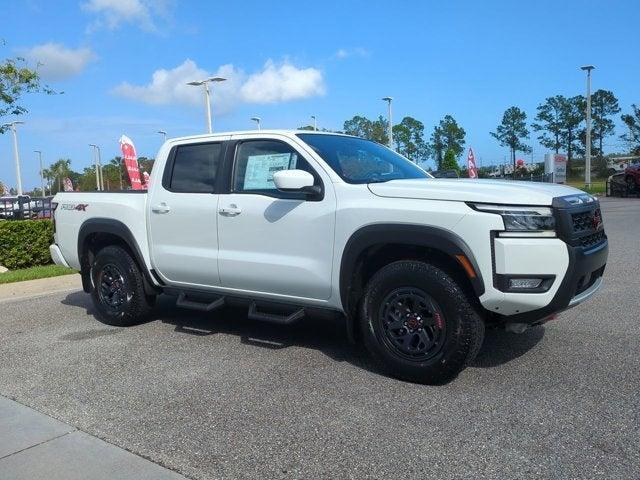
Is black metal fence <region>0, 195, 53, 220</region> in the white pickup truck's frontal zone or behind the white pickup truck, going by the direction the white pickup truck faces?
behind

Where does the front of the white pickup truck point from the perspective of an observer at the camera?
facing the viewer and to the right of the viewer

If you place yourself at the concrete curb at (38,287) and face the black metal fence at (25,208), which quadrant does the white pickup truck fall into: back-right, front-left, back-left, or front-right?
back-right

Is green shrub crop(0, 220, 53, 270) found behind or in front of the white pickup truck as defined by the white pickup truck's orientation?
behind

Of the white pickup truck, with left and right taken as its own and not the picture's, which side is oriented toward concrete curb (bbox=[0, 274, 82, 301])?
back
